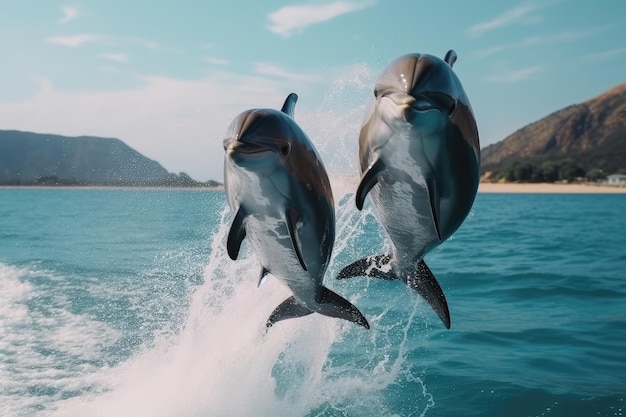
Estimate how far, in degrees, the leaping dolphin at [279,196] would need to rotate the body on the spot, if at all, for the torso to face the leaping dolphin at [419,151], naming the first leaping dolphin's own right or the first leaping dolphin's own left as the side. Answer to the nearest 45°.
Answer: approximately 90° to the first leaping dolphin's own left

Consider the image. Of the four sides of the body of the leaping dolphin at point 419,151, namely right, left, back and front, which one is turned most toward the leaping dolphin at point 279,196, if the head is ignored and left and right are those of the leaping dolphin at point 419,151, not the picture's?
right

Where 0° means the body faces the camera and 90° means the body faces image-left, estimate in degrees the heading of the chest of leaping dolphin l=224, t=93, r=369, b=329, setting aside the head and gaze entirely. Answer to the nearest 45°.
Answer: approximately 45°

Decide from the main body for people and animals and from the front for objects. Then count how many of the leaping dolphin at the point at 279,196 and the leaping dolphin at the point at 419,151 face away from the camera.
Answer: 0

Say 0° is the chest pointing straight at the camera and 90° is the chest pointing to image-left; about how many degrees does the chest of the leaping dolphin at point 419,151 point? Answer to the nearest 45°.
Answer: approximately 0°
